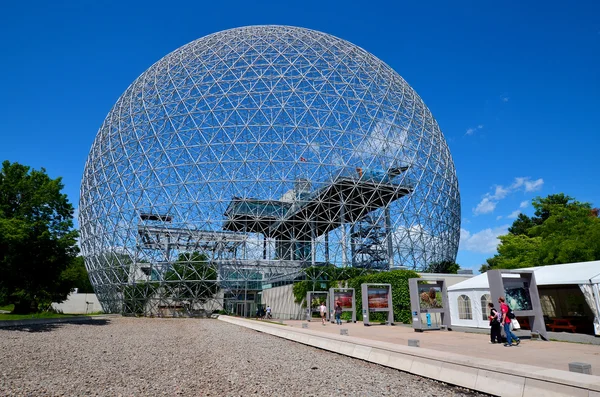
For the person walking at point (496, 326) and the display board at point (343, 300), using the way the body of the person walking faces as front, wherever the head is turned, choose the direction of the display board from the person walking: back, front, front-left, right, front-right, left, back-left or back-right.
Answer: front-right

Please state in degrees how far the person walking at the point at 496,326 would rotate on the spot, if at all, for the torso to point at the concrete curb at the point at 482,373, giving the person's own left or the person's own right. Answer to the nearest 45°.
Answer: approximately 90° to the person's own left

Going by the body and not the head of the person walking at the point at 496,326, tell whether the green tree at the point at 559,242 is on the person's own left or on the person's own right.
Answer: on the person's own right

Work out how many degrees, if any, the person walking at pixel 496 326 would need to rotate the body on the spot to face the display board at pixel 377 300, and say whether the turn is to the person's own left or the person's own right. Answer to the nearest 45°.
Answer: approximately 45° to the person's own right

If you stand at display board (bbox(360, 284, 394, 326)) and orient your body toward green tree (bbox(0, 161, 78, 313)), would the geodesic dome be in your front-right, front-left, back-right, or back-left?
front-right

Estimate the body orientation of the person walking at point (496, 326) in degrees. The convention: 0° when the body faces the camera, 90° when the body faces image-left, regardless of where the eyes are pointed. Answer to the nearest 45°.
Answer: approximately 90°

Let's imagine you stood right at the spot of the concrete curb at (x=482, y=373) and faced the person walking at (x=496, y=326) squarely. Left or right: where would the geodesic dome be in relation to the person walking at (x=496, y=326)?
left
